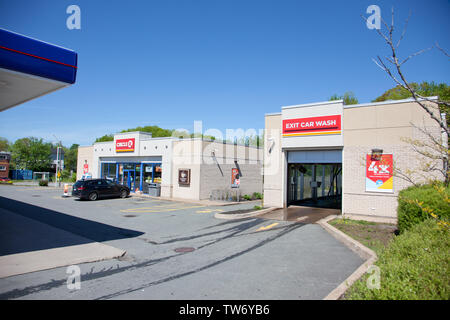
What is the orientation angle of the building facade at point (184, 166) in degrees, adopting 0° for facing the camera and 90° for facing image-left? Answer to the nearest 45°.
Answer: approximately 45°

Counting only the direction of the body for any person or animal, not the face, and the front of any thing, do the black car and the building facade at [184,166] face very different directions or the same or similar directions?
very different directions

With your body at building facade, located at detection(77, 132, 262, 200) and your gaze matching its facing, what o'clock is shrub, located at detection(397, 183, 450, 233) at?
The shrub is roughly at 10 o'clock from the building facade.

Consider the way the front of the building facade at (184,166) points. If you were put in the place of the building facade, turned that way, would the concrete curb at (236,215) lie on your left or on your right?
on your left

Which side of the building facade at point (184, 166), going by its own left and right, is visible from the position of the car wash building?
left
